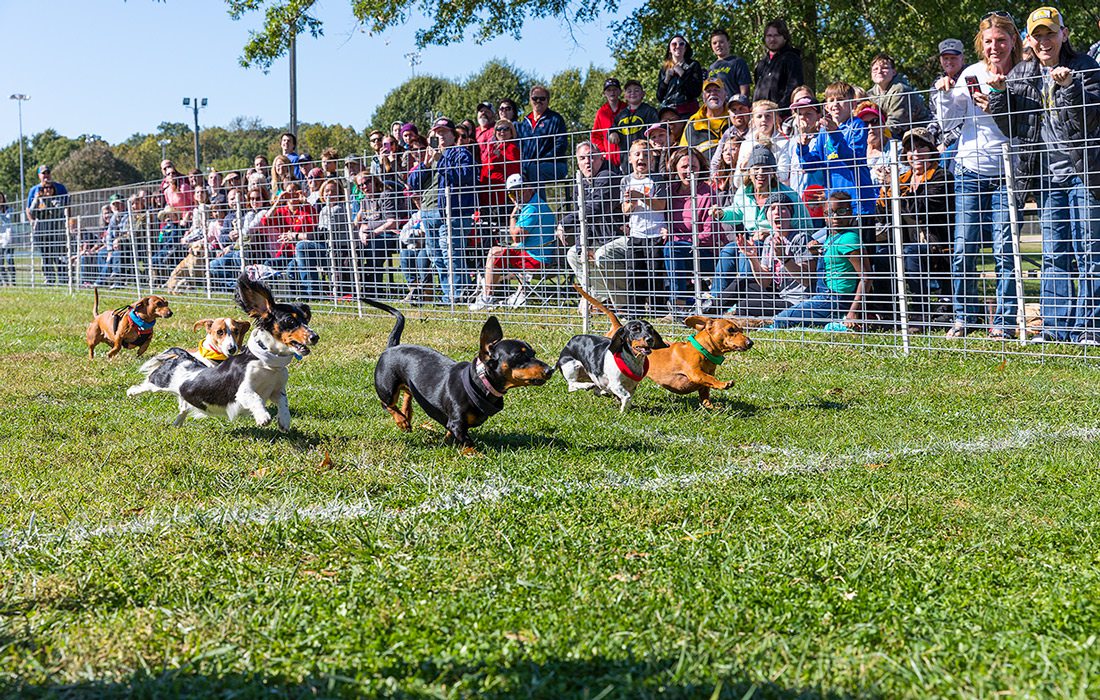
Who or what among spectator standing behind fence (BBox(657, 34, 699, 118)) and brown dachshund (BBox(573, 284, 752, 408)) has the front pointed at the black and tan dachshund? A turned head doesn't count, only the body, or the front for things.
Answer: the spectator standing behind fence

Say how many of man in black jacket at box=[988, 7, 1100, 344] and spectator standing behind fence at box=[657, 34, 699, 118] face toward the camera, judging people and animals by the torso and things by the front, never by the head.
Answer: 2

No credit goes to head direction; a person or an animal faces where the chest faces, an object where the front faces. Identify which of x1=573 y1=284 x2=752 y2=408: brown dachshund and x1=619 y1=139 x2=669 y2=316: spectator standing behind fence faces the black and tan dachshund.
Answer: the spectator standing behind fence

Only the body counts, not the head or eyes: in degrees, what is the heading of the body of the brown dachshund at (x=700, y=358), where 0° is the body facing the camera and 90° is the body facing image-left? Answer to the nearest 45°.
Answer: approximately 270°
